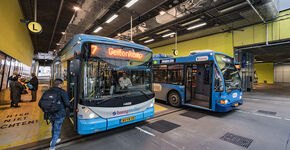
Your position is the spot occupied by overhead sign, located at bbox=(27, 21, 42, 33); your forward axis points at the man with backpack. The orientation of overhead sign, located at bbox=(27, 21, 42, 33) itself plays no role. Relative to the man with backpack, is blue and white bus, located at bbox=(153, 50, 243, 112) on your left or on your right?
left

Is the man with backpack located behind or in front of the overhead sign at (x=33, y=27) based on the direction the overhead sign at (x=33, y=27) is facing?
in front

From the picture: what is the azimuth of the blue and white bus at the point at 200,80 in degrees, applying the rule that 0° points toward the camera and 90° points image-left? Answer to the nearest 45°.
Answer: approximately 315°

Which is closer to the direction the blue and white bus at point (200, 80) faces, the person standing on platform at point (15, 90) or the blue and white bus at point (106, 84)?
the blue and white bus

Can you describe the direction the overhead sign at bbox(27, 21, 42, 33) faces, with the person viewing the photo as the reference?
facing the viewer

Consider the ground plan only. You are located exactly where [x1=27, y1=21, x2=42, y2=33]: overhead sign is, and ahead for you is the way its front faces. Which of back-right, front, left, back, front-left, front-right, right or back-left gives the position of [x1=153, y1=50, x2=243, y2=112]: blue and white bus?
front-left

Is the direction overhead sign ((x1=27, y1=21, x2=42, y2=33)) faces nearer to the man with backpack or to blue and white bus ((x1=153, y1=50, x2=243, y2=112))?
the man with backpack

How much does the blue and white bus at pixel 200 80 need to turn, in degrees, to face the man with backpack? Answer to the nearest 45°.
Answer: approximately 90° to its right

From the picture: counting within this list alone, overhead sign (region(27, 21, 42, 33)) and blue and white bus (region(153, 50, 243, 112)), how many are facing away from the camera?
0
